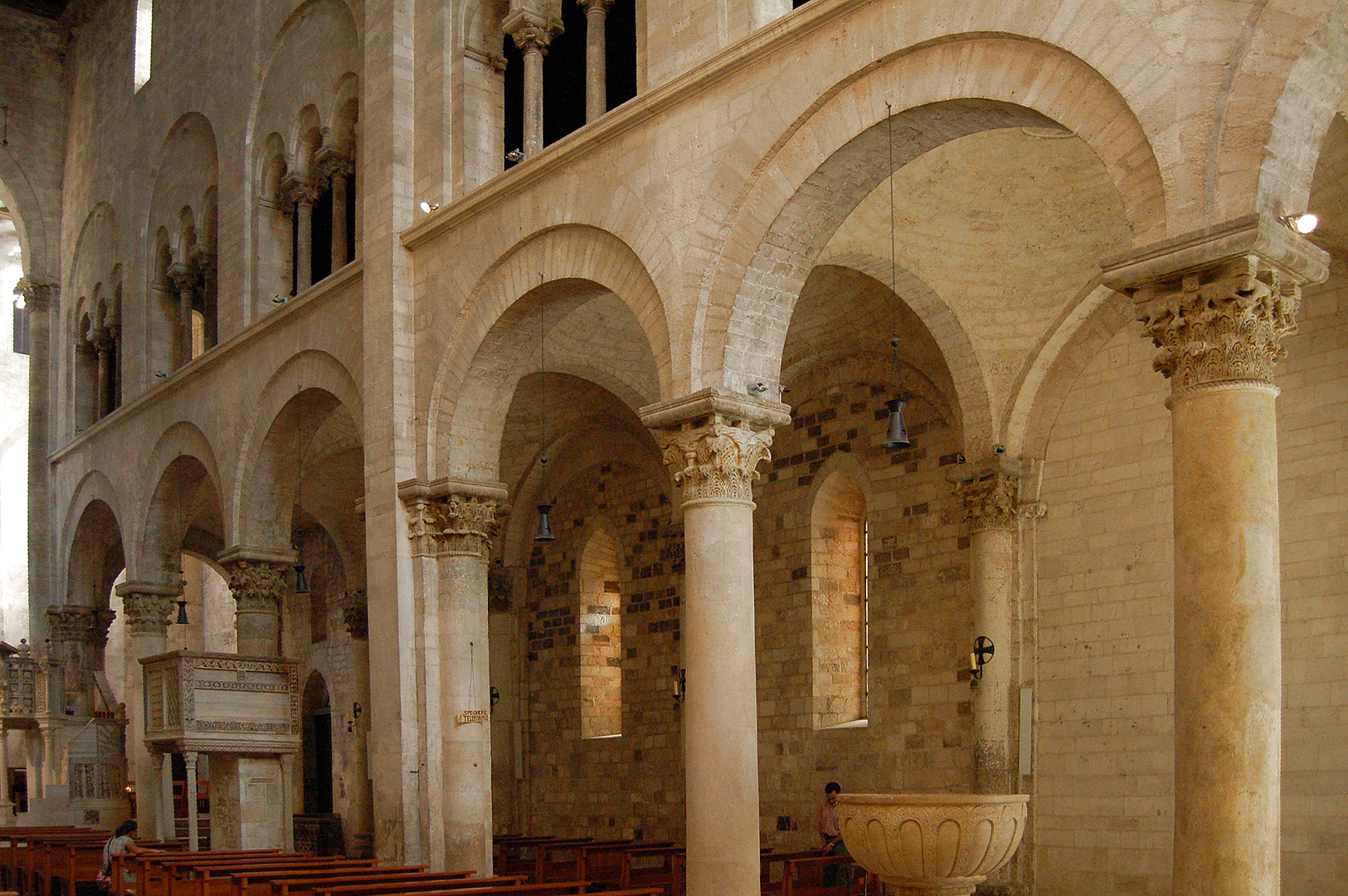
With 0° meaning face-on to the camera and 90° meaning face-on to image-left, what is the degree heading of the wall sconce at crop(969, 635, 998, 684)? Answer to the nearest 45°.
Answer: approximately 45°

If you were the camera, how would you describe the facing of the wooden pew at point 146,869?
facing away from the viewer and to the left of the viewer
